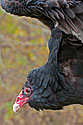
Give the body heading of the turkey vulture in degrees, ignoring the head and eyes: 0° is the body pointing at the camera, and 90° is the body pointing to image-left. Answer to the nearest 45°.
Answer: approximately 90°
